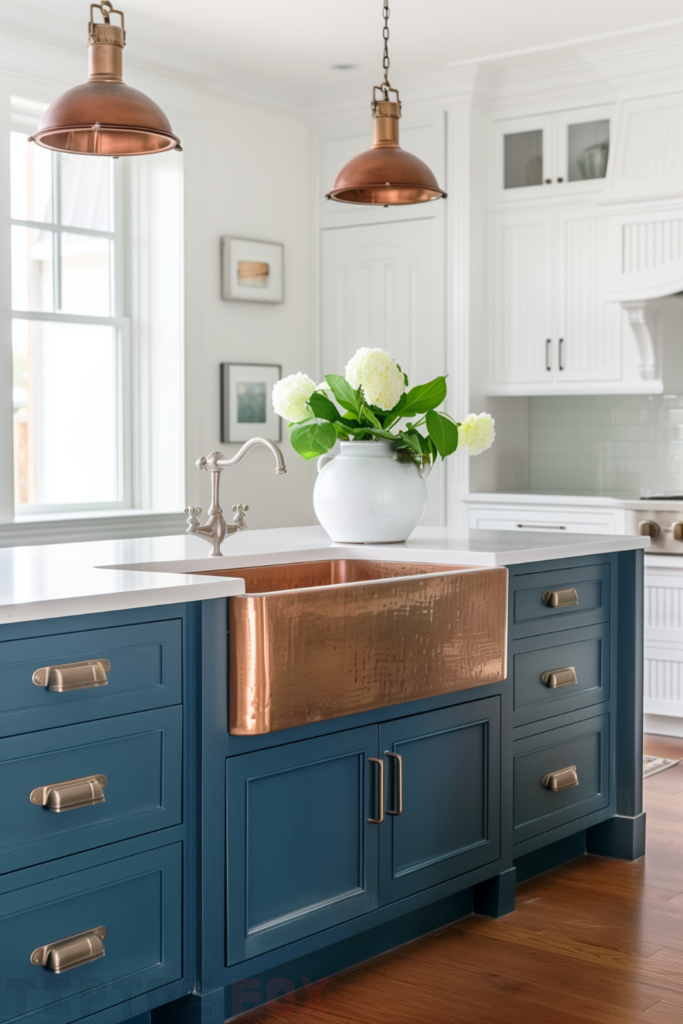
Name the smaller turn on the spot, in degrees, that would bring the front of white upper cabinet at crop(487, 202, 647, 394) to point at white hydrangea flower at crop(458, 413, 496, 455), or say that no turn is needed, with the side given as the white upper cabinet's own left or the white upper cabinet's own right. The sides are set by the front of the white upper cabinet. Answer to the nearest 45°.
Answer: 0° — it already faces it

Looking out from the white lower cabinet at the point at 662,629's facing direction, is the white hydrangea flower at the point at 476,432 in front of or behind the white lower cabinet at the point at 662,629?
in front

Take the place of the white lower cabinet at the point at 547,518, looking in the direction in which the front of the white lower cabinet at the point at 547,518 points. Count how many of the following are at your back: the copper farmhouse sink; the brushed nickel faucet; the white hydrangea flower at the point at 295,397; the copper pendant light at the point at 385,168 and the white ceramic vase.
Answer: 0

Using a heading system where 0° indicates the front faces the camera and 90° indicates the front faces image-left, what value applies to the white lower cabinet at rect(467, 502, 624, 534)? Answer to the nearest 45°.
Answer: approximately 0°

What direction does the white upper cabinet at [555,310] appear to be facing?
toward the camera

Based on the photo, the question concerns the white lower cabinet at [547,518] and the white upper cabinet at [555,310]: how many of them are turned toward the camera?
2

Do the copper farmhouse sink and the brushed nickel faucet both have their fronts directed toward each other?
no

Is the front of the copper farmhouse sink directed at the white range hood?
no

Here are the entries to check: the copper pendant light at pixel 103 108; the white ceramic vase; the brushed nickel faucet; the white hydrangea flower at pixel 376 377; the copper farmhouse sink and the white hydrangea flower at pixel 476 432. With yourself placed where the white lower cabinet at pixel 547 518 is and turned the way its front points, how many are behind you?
0

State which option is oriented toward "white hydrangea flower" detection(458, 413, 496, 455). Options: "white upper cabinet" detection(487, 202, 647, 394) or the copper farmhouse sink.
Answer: the white upper cabinet

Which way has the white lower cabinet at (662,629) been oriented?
toward the camera

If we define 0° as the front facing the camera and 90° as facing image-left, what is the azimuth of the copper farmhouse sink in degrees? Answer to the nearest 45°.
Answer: approximately 315°
